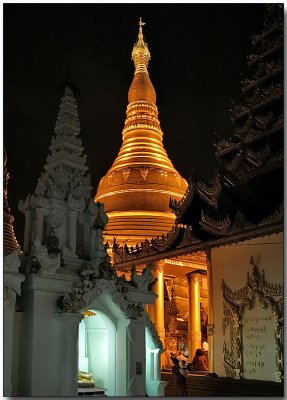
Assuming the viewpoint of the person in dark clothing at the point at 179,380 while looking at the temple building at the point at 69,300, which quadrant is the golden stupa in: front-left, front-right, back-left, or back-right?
back-right

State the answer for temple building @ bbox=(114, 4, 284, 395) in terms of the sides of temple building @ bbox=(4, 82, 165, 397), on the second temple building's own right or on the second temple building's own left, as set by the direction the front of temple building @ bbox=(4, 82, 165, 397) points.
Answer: on the second temple building's own left

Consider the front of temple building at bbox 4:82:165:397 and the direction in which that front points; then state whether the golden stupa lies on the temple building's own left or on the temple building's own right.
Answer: on the temple building's own left

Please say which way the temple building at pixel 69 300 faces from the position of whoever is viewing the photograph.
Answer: facing the viewer and to the right of the viewer
